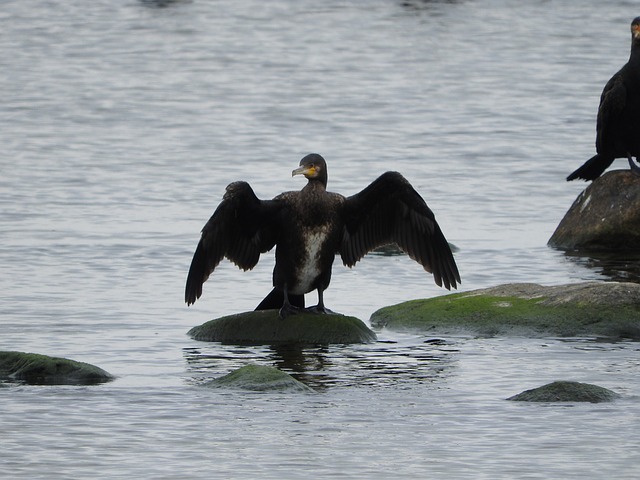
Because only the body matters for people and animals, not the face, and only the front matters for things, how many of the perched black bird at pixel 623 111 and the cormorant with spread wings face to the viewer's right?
1

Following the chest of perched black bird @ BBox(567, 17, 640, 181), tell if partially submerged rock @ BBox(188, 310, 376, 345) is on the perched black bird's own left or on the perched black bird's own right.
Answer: on the perched black bird's own right

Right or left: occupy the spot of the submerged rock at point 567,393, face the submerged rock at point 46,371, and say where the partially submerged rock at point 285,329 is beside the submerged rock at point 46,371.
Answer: right

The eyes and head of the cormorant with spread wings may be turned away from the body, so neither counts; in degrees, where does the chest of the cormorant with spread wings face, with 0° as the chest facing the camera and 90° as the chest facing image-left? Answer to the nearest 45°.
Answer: approximately 0°

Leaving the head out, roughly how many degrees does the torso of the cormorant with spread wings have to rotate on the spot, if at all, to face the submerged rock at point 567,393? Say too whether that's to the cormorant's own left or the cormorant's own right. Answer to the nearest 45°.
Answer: approximately 45° to the cormorant's own left

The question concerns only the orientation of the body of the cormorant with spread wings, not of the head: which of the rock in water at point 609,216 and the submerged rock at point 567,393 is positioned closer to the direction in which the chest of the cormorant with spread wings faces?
the submerged rock

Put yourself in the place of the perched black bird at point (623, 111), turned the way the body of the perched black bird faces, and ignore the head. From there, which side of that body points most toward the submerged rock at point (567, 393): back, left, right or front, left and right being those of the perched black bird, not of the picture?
right

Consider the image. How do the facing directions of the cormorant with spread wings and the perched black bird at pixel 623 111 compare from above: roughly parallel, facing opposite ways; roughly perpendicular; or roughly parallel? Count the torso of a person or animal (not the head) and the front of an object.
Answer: roughly perpendicular

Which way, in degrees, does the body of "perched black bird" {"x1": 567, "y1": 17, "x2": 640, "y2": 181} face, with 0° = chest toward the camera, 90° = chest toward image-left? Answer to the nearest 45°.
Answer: approximately 270°

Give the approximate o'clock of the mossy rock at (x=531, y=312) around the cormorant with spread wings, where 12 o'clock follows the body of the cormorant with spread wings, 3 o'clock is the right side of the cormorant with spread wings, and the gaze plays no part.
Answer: The mossy rock is roughly at 9 o'clock from the cormorant with spread wings.
